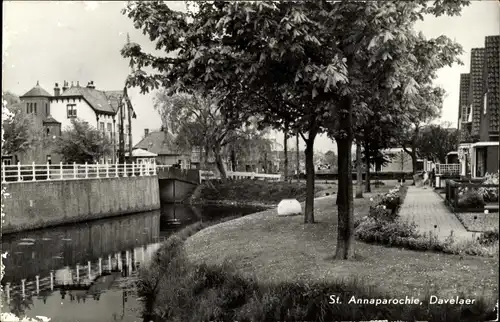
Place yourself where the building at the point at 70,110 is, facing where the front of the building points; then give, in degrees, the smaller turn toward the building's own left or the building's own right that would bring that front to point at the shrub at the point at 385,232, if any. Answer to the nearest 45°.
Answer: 0° — it already faces it

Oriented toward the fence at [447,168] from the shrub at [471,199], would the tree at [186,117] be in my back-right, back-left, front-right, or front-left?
front-left

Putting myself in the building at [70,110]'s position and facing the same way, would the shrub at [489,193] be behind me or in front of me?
in front

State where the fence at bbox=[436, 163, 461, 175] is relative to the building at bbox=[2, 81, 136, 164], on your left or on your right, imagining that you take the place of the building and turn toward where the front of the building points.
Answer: on your left

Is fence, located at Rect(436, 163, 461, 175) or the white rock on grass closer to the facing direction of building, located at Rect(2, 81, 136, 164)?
the white rock on grass

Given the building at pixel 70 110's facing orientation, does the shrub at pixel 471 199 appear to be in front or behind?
in front
